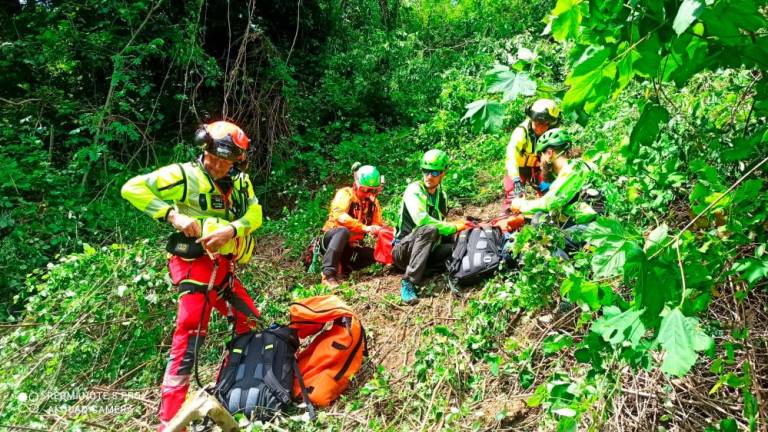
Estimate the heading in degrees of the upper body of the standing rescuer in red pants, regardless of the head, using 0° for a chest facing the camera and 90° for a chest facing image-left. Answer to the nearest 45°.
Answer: approximately 315°

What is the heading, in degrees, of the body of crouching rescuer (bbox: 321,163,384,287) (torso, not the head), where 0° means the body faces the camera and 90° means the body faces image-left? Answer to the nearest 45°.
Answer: approximately 315°

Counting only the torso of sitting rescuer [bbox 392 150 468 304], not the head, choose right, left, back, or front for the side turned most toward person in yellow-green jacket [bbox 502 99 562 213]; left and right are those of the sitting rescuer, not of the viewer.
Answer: left
